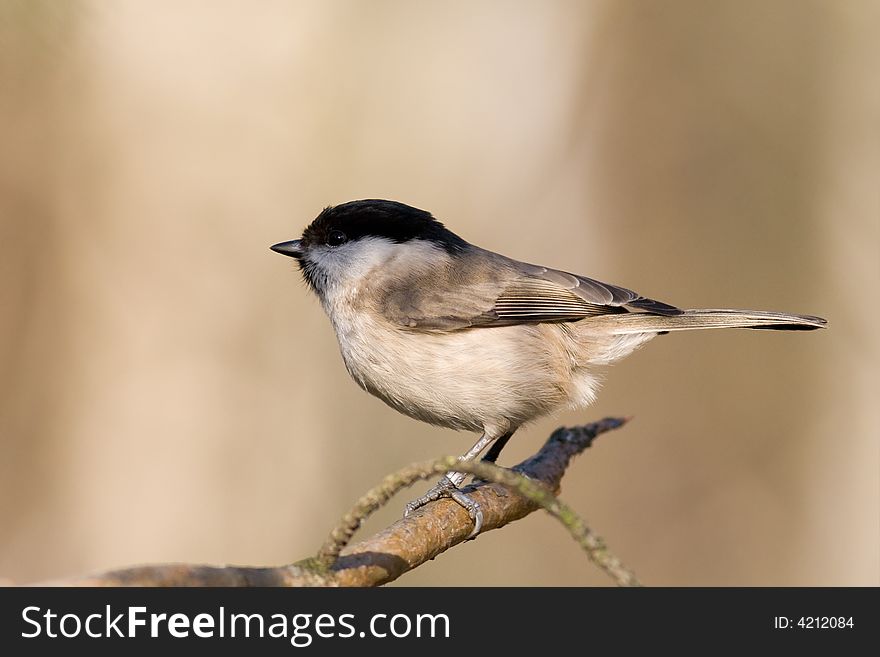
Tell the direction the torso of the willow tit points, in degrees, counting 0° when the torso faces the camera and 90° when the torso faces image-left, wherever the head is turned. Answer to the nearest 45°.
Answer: approximately 90°
